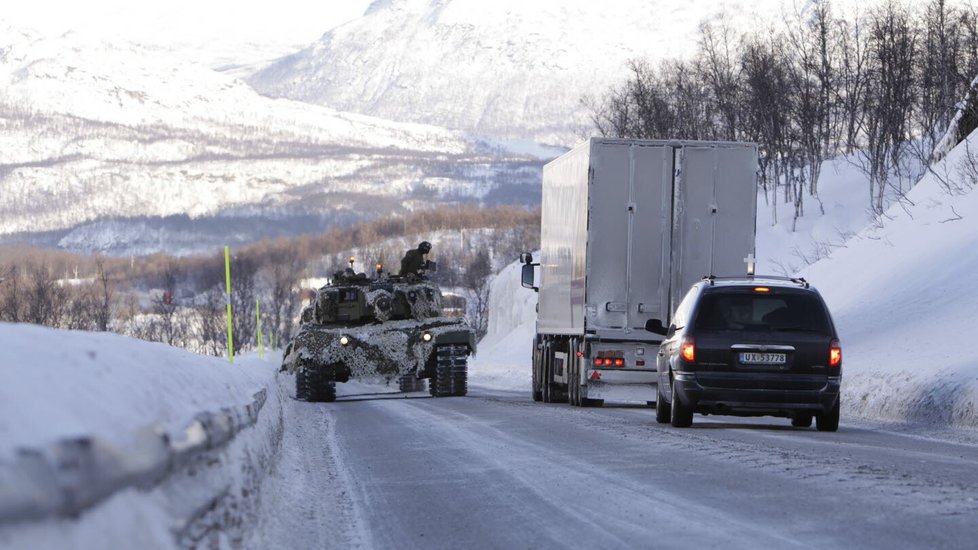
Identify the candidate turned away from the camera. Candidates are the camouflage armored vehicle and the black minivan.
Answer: the black minivan

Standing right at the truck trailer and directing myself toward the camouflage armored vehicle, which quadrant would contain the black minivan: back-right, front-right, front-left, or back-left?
back-left

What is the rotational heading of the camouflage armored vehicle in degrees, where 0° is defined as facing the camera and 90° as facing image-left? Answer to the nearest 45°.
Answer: approximately 0°

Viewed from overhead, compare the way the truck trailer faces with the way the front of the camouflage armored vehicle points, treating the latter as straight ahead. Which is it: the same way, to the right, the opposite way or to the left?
the opposite way

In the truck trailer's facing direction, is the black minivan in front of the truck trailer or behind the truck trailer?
behind

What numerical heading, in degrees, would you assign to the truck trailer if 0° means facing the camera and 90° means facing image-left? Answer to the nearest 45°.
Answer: approximately 180°

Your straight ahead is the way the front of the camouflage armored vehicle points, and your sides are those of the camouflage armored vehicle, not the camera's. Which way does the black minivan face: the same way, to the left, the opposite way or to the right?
the opposite way

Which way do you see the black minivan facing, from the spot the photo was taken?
facing away from the viewer

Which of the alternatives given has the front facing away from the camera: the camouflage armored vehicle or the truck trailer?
the truck trailer

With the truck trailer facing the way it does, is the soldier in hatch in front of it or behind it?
in front

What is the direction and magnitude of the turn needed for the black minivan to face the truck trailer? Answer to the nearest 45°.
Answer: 0° — it already faces it

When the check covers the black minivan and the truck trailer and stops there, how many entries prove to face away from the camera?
2

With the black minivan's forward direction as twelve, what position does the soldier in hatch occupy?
The soldier in hatch is roughly at 11 o'clock from the black minivan.
